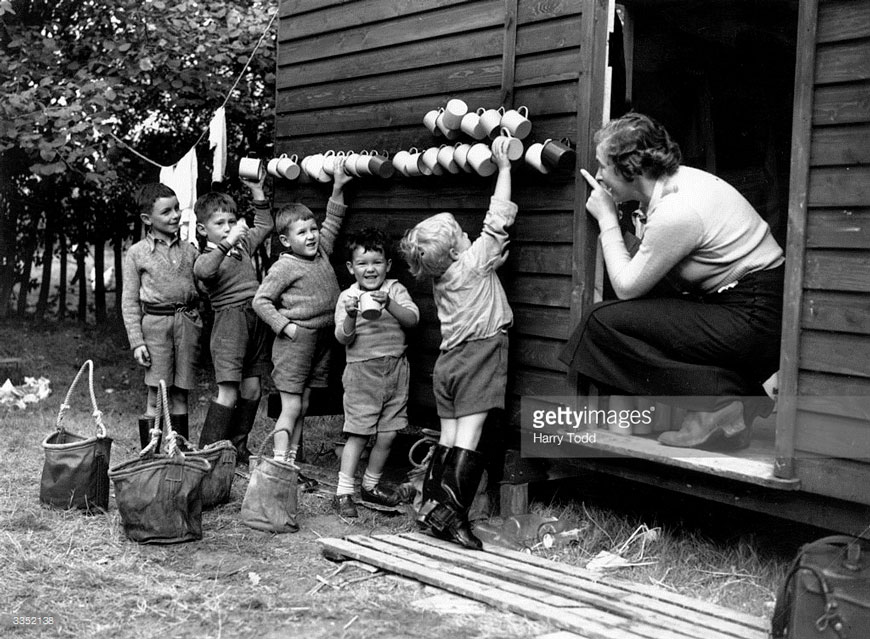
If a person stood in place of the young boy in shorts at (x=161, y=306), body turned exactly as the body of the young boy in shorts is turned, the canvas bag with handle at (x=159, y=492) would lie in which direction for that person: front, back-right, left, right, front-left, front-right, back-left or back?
front-right

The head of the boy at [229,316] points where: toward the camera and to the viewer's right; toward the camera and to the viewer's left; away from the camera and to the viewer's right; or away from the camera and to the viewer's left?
toward the camera and to the viewer's right

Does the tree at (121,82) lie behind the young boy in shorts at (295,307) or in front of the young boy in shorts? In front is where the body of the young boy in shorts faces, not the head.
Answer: behind

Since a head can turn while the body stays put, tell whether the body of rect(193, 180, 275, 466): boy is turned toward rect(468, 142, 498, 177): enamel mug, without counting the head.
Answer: yes

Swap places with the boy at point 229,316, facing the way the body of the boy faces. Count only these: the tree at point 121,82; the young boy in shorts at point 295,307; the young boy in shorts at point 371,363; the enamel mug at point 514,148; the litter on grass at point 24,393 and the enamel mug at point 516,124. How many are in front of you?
4

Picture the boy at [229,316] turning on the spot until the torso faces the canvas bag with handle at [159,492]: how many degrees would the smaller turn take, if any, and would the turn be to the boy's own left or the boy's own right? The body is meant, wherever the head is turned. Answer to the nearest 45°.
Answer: approximately 45° to the boy's own right

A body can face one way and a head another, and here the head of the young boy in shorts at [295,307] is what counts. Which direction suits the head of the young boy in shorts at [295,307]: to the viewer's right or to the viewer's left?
to the viewer's right
